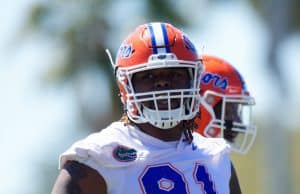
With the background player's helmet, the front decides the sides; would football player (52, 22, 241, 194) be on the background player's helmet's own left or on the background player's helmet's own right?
on the background player's helmet's own right

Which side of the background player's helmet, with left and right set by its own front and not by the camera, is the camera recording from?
right
